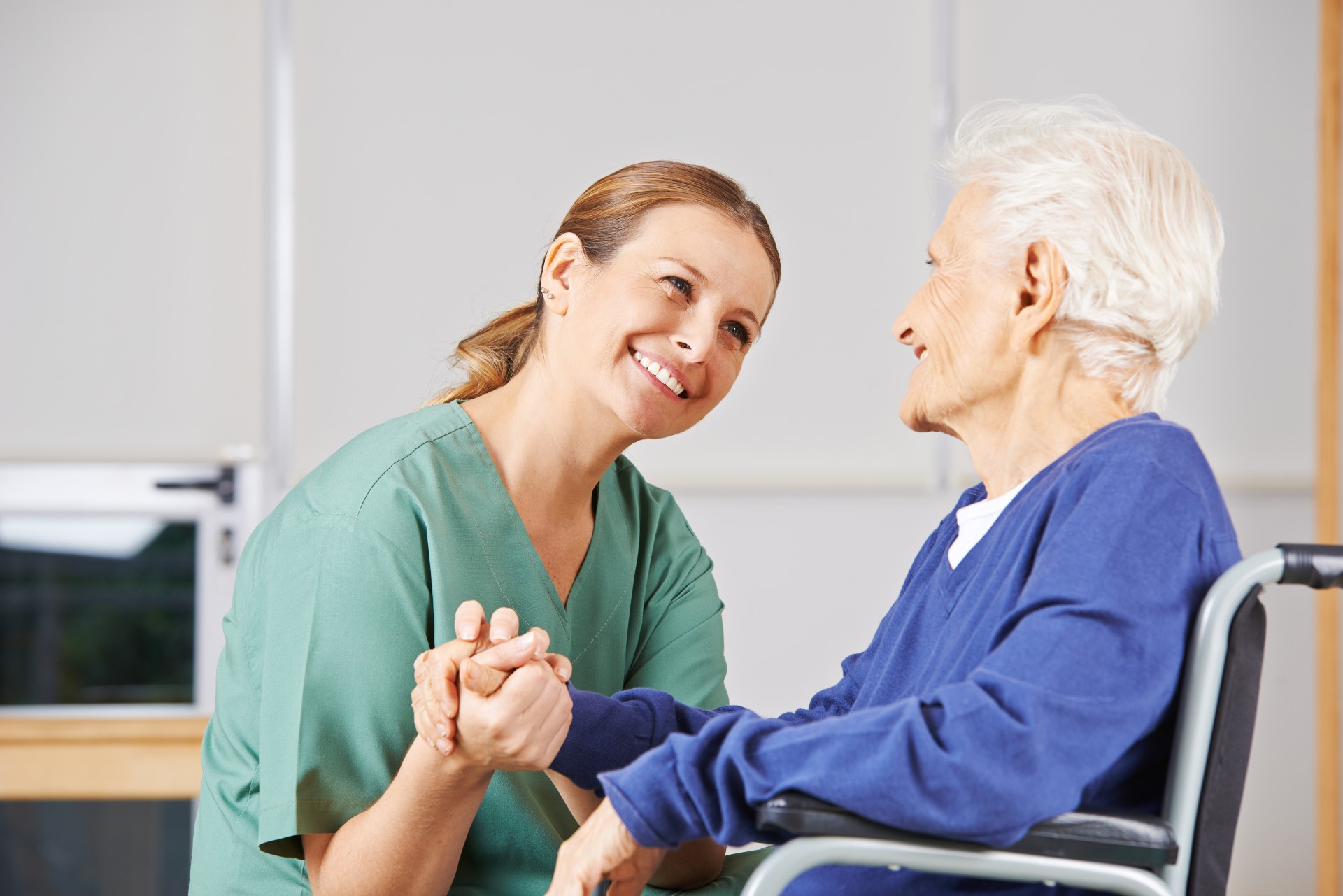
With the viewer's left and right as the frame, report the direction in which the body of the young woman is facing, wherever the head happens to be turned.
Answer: facing the viewer and to the right of the viewer

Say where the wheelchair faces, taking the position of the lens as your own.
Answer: facing to the left of the viewer

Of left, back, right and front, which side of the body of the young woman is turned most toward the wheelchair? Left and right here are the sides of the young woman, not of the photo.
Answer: front

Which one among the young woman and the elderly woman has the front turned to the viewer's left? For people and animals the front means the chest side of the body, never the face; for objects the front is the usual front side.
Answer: the elderly woman

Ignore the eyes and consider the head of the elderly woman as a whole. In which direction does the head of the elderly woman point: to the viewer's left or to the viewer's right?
to the viewer's left

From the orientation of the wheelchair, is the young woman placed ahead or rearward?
ahead

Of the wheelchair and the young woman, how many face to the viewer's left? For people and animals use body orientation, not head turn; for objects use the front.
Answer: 1

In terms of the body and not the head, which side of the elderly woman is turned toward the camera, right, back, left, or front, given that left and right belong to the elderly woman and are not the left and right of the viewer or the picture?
left

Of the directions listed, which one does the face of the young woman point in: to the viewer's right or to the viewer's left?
to the viewer's right
